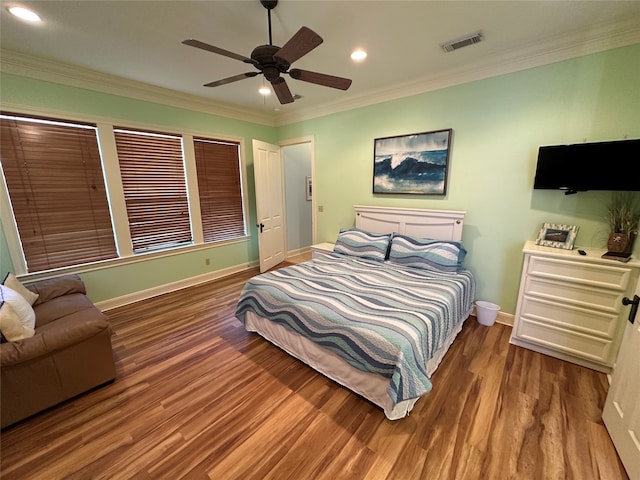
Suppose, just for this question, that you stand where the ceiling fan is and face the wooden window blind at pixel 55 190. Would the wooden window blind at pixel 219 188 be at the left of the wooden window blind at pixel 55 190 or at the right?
right

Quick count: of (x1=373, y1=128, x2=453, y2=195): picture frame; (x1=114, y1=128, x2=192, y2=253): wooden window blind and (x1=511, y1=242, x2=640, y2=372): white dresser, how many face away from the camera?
0

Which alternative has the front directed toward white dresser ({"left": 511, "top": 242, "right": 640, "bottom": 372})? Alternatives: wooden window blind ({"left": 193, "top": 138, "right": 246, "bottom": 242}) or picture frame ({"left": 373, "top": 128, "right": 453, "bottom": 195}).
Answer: the wooden window blind

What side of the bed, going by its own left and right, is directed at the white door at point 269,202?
right

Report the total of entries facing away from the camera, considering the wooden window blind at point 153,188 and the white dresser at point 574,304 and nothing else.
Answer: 0

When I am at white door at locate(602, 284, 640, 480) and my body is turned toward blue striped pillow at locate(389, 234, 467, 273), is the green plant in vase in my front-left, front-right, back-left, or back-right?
front-right

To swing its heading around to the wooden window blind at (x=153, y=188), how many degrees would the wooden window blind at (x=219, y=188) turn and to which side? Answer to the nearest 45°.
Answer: approximately 90° to its right

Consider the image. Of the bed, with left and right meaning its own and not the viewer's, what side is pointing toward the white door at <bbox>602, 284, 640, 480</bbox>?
left

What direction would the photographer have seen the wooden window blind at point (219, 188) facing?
facing the viewer and to the right of the viewer

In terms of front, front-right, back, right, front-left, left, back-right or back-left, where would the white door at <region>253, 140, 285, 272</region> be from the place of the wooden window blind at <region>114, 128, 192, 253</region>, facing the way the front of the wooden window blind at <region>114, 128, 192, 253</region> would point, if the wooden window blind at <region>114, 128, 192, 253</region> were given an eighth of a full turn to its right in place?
left

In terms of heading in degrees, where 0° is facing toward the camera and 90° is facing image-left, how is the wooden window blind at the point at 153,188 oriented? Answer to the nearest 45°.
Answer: approximately 315°

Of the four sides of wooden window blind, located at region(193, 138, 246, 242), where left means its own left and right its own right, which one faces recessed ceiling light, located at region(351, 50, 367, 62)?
front

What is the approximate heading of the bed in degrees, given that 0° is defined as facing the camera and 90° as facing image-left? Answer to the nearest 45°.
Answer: approximately 45°

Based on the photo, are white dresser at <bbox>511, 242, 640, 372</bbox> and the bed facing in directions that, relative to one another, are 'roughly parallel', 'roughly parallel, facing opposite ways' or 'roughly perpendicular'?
roughly parallel

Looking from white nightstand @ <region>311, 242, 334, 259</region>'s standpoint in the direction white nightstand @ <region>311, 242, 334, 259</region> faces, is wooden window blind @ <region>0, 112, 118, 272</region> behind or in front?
in front

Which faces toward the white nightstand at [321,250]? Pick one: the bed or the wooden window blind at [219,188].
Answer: the wooden window blind

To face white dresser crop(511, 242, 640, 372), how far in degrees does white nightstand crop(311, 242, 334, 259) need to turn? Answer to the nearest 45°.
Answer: approximately 90° to its left

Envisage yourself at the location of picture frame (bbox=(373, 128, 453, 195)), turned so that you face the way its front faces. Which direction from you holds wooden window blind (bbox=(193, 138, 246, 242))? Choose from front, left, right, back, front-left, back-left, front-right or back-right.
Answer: front-right

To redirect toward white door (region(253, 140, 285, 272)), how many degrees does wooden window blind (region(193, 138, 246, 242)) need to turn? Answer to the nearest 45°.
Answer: approximately 45° to its left

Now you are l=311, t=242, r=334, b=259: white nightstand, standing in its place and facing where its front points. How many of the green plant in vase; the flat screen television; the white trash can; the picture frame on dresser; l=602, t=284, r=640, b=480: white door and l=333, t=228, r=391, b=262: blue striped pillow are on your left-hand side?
6

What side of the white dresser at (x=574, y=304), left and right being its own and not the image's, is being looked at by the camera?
front

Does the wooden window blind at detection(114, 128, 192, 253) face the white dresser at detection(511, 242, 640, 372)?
yes
